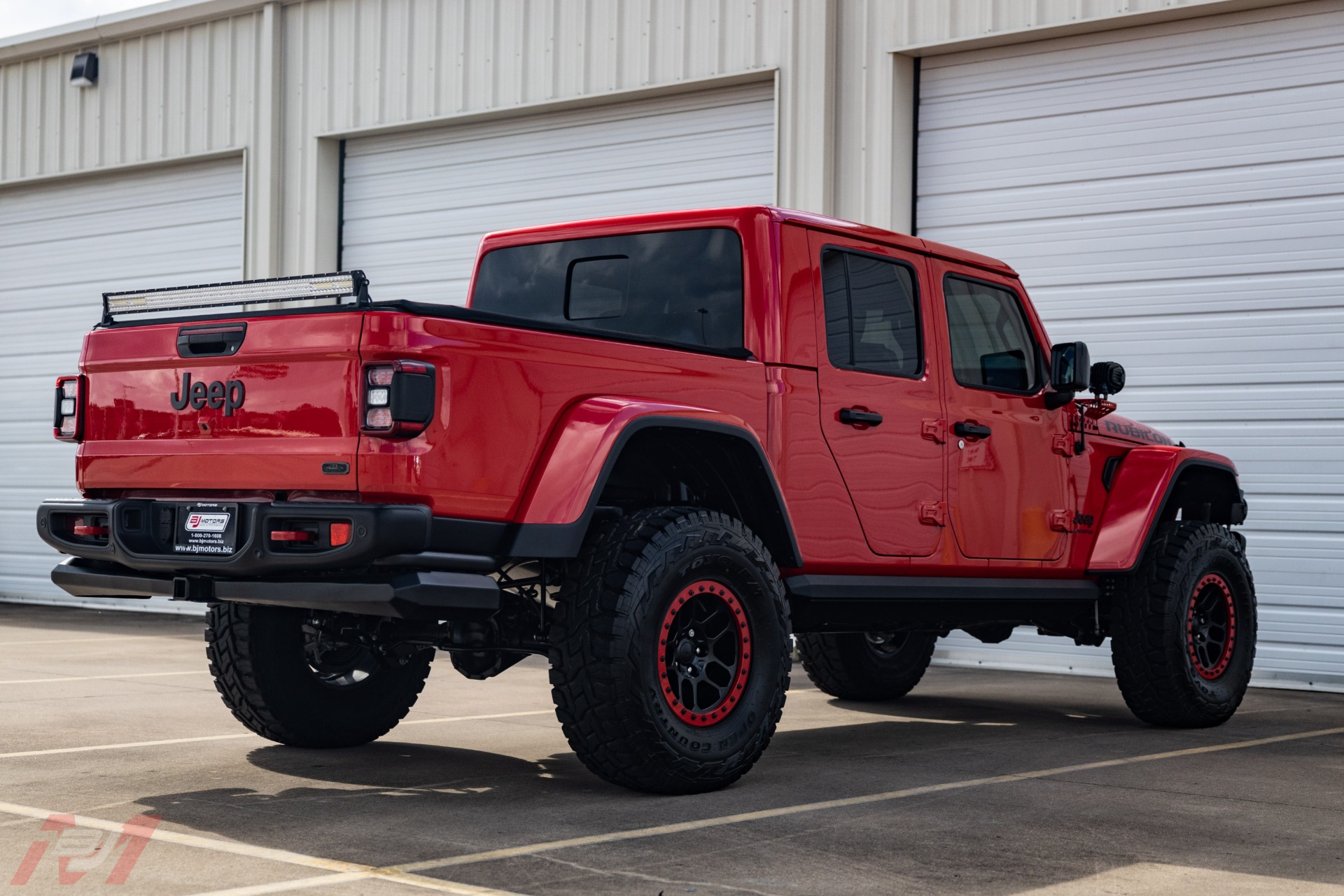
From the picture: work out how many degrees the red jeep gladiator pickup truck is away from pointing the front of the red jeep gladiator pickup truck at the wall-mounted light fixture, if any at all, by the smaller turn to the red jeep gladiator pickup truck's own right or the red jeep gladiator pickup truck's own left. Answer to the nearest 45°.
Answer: approximately 90° to the red jeep gladiator pickup truck's own left

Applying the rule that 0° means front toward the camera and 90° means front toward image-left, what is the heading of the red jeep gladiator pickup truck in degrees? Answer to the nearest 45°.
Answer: approximately 225°
